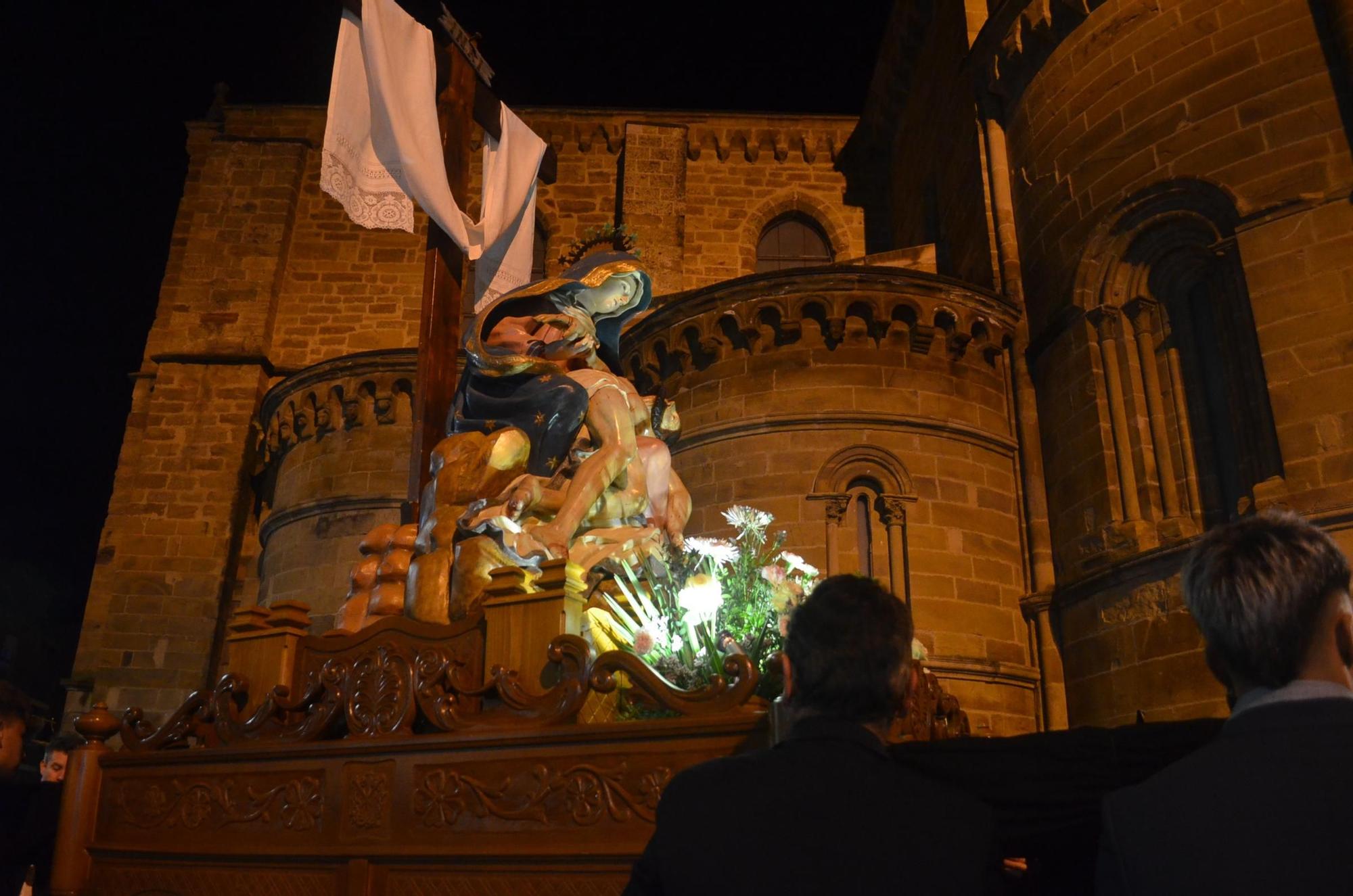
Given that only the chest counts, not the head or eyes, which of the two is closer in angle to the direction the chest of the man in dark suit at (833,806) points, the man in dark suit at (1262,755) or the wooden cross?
the wooden cross

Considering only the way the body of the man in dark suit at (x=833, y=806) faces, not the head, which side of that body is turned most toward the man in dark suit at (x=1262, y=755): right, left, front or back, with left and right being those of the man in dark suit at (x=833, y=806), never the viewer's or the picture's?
right

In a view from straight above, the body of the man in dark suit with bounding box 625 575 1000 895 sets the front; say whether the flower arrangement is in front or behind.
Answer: in front

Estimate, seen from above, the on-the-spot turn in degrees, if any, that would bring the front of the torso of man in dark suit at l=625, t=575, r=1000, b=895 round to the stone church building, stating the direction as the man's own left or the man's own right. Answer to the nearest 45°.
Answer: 0° — they already face it

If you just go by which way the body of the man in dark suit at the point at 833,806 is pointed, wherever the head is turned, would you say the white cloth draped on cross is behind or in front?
in front

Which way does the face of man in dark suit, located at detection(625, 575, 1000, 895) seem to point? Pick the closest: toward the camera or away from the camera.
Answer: away from the camera

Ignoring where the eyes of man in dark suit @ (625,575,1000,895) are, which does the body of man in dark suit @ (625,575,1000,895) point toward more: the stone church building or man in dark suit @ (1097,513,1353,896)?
the stone church building

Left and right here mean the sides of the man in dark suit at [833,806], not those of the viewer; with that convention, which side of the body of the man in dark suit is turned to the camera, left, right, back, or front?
back
